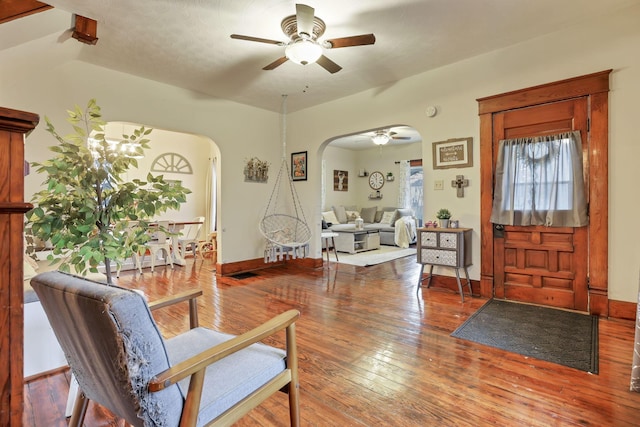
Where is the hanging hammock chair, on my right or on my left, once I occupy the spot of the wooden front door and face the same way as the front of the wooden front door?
on my right

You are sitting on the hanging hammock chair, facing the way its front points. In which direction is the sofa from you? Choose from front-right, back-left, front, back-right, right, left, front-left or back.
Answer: back-left

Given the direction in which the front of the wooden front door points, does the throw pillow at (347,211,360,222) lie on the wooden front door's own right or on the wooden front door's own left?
on the wooden front door's own right

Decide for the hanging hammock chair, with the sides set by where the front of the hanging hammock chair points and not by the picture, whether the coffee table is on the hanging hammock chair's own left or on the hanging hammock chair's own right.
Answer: on the hanging hammock chair's own left

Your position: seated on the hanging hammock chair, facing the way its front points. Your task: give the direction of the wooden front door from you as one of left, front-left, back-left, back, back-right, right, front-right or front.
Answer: front-left

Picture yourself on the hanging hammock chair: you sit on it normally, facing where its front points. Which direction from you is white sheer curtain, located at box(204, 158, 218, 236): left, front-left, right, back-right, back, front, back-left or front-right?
back-right

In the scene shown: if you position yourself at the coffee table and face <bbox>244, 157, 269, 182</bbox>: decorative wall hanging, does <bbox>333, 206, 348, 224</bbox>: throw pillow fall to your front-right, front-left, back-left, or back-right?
back-right

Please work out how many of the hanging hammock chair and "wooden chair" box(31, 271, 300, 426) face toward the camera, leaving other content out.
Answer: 1

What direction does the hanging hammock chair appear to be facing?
toward the camera

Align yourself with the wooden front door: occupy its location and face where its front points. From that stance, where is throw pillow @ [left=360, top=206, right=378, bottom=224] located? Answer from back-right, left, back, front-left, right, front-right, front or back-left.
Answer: right

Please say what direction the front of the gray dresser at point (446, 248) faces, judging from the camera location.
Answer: facing the viewer and to the left of the viewer

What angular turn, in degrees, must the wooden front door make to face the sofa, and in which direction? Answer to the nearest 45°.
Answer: approximately 90° to its right

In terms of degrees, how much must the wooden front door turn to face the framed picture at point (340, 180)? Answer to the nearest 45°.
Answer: approximately 90° to its right

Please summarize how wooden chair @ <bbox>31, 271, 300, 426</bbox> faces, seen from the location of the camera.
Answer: facing away from the viewer and to the right of the viewer

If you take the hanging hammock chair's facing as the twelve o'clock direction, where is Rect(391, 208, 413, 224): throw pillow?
The throw pillow is roughly at 8 o'clock from the hanging hammock chair.
